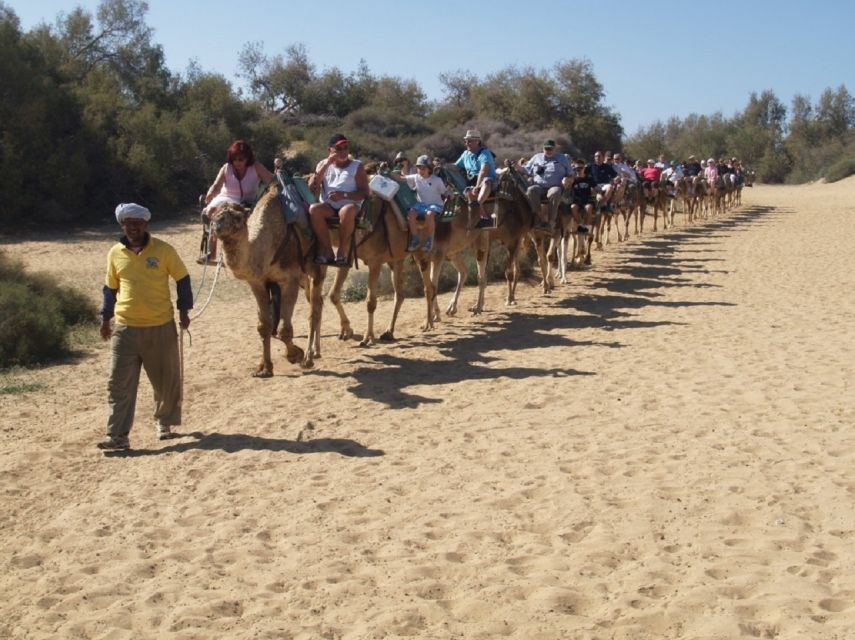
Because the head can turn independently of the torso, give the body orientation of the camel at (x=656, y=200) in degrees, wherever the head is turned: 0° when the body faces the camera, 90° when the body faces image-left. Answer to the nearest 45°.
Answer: approximately 45°

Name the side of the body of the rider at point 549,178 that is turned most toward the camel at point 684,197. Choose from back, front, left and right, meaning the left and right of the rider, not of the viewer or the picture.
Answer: back

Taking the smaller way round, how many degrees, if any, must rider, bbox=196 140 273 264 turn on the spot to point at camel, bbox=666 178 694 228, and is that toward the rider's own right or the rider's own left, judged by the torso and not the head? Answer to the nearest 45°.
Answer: approximately 180°

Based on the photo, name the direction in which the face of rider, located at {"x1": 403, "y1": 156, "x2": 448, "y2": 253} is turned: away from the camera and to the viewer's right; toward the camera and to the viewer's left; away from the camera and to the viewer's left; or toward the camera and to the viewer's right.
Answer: toward the camera and to the viewer's left

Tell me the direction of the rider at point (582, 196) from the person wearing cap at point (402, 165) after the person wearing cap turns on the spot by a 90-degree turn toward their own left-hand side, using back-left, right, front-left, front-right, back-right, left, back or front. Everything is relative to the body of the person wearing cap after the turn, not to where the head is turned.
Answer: left

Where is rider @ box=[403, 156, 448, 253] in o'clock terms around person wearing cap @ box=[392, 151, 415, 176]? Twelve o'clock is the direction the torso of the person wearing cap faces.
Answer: The rider is roughly at 10 o'clock from the person wearing cap.

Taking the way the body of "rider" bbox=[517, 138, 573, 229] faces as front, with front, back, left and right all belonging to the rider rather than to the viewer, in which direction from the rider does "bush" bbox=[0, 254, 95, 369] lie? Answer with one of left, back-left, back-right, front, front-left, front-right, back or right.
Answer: front-right

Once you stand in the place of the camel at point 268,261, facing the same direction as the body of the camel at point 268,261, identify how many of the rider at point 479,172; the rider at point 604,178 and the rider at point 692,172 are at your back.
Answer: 3

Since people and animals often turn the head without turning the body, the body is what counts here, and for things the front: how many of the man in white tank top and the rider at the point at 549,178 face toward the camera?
2

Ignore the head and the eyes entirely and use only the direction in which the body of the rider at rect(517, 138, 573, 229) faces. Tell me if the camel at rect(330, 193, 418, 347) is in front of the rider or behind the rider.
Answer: in front

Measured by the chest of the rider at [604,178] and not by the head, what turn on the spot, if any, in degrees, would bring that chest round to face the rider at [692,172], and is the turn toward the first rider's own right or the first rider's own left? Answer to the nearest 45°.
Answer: approximately 135° to the first rider's own right

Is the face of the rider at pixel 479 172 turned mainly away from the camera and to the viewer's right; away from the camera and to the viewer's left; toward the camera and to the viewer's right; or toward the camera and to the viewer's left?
toward the camera and to the viewer's left

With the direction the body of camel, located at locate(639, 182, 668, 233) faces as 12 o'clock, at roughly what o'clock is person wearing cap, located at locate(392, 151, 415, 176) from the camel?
The person wearing cap is roughly at 11 o'clock from the camel.
